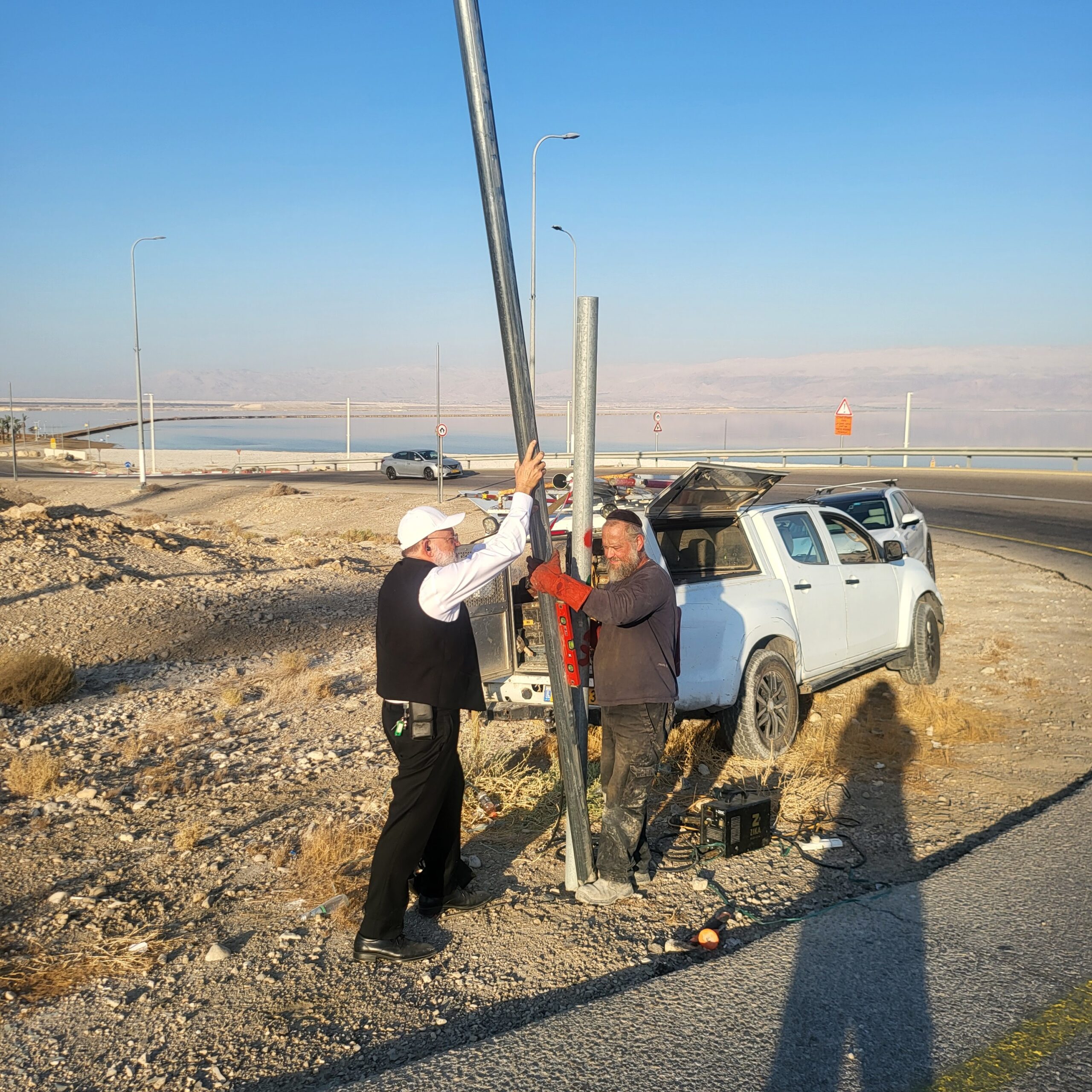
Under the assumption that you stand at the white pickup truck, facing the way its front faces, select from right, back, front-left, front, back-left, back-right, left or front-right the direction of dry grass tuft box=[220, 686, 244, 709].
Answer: back-left

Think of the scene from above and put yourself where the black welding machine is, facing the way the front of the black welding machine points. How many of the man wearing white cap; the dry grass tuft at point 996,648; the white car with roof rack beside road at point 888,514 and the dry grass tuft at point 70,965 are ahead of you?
2

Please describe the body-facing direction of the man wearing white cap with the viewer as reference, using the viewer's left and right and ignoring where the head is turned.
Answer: facing to the right of the viewer

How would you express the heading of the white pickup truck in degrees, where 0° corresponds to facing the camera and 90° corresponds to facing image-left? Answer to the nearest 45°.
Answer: approximately 225°

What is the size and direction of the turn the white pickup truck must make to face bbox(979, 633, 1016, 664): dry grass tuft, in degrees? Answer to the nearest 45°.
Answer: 0° — it already faces it

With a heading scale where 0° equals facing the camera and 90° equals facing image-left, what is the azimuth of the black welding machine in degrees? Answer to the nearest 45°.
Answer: approximately 45°

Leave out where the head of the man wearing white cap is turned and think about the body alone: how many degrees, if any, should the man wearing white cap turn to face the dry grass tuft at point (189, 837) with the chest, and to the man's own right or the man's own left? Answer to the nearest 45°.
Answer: approximately 135° to the man's own left

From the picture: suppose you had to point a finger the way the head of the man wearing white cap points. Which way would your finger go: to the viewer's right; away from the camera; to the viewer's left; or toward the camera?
to the viewer's right

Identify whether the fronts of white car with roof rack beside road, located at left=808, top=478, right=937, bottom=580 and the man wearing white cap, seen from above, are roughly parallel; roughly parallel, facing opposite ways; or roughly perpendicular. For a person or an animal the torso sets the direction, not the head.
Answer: roughly parallel, facing opposite ways

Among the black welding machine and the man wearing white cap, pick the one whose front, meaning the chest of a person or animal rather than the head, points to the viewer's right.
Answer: the man wearing white cap

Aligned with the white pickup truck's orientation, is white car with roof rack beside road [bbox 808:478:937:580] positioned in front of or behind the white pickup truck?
in front

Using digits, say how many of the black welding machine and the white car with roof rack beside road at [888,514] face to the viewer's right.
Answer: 0

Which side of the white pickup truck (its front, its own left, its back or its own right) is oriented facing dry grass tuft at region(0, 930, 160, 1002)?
back

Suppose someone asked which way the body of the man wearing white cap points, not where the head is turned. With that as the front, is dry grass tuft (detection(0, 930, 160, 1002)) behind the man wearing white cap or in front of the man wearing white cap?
behind

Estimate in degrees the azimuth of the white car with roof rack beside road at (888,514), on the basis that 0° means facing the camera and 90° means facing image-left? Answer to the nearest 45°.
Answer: approximately 45°

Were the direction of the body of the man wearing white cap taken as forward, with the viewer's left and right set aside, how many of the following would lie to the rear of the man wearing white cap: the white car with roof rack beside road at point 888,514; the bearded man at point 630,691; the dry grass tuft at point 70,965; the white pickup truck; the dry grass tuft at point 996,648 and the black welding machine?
1
